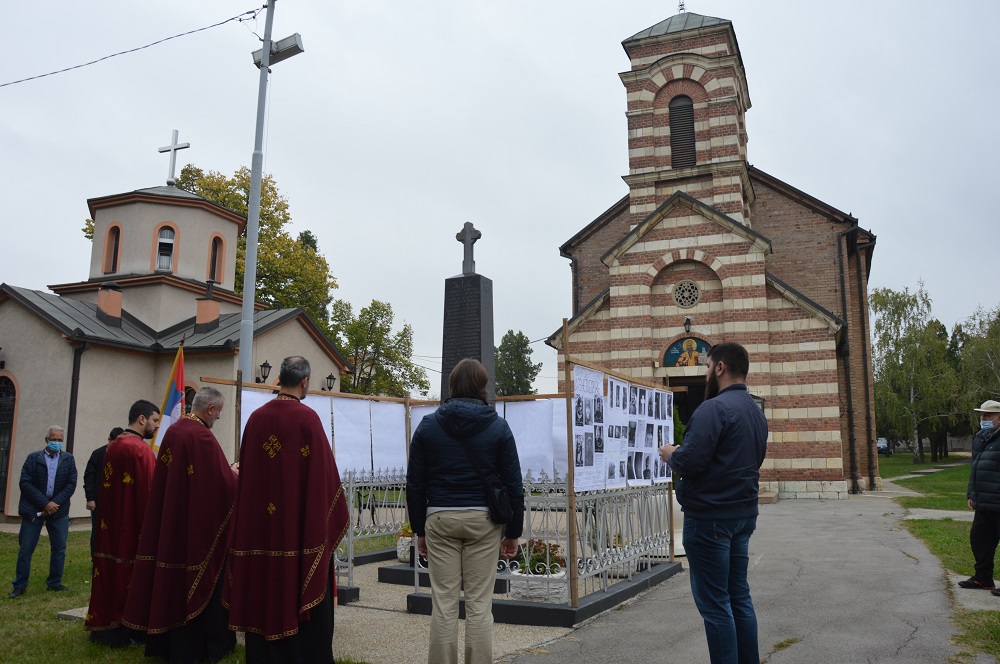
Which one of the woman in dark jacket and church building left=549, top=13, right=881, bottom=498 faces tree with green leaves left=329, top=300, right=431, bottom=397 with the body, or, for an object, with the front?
the woman in dark jacket

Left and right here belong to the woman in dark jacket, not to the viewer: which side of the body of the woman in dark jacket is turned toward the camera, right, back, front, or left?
back

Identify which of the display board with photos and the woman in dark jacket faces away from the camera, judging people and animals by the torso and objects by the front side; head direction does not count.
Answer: the woman in dark jacket

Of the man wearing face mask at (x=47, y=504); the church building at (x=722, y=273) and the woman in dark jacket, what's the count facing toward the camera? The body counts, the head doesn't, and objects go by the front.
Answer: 2

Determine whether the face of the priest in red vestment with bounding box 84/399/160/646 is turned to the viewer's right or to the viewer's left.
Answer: to the viewer's right

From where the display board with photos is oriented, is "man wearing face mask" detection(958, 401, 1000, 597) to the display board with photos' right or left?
on its left

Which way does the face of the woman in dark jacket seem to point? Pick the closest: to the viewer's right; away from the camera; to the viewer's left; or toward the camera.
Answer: away from the camera

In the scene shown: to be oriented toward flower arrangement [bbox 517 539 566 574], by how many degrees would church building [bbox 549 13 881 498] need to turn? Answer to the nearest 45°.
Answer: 0° — it already faces it

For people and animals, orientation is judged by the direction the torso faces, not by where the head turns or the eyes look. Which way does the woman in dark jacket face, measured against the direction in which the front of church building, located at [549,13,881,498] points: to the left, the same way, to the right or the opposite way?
the opposite way
